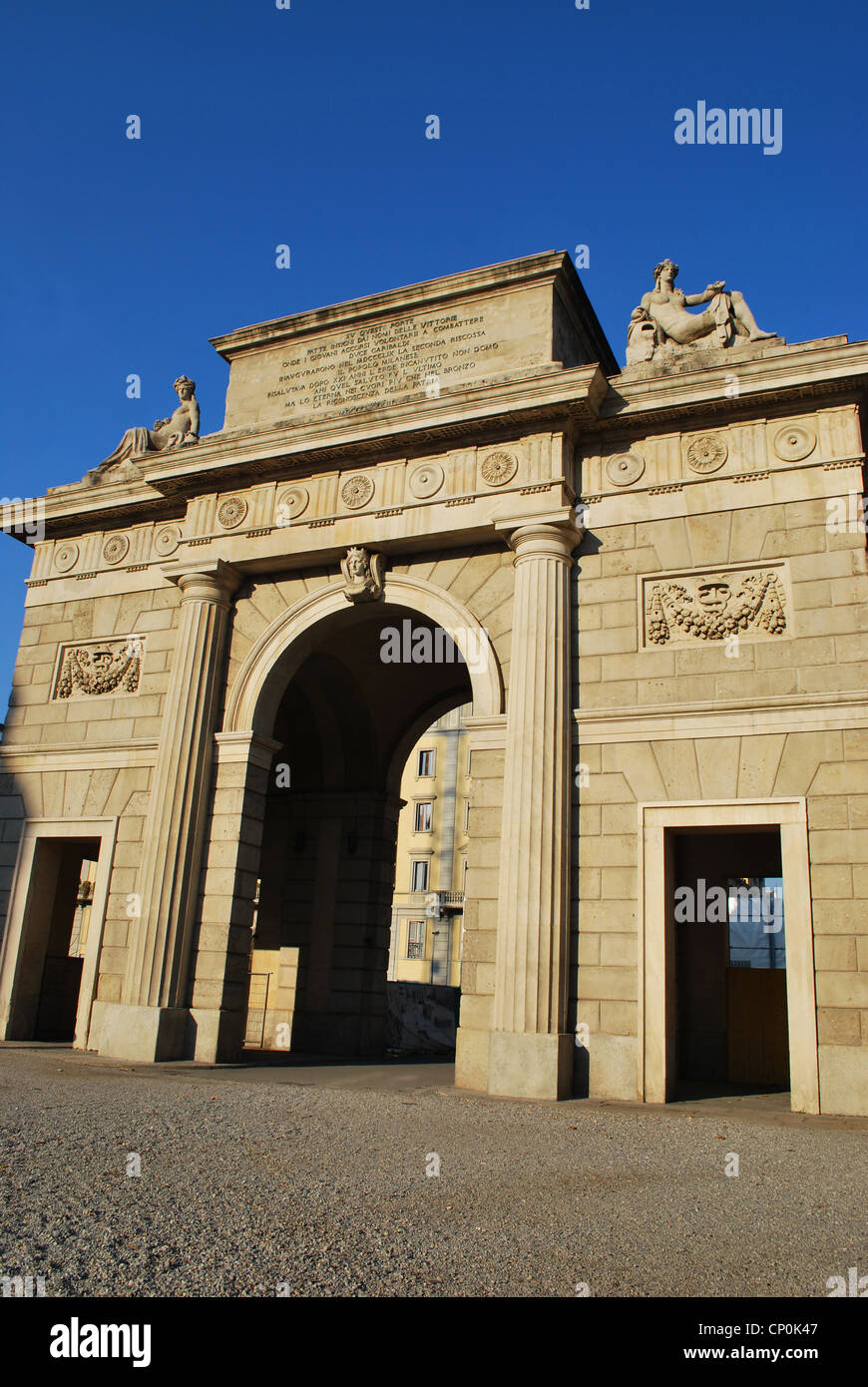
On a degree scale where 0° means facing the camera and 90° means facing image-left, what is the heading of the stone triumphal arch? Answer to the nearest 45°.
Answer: approximately 45°
